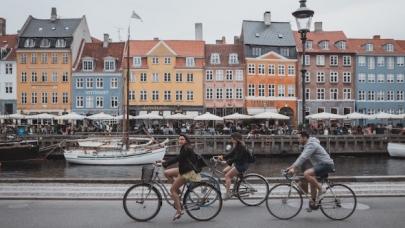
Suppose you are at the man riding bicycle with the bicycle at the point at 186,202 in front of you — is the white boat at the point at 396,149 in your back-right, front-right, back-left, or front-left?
back-right

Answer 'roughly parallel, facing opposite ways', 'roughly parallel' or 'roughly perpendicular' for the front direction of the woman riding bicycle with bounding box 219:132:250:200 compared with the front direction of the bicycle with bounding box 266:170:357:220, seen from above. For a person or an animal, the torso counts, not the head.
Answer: roughly parallel
